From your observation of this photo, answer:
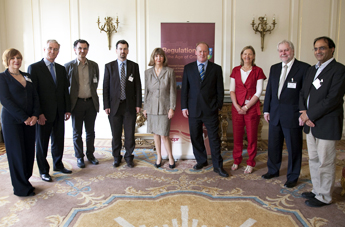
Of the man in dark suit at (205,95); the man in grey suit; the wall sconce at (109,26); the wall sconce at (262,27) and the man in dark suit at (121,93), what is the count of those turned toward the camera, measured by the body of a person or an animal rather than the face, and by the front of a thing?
5

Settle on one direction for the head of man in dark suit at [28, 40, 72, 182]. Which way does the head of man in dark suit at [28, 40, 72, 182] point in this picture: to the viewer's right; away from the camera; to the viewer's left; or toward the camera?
toward the camera

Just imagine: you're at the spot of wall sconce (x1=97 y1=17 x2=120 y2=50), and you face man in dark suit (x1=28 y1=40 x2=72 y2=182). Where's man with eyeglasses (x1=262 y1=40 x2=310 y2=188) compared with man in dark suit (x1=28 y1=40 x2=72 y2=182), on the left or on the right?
left

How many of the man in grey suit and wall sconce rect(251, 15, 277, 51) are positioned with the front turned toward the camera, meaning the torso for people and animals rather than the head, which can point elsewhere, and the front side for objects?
2

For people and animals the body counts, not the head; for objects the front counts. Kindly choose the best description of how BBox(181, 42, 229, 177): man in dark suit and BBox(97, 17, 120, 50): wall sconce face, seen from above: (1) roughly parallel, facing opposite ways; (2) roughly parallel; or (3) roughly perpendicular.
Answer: roughly parallel

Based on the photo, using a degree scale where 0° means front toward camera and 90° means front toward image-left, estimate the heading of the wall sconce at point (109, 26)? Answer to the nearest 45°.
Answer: approximately 0°

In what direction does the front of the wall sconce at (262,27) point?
toward the camera

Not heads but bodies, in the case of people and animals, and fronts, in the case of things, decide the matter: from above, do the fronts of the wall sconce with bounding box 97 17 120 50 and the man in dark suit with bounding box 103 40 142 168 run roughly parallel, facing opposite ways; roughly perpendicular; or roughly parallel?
roughly parallel

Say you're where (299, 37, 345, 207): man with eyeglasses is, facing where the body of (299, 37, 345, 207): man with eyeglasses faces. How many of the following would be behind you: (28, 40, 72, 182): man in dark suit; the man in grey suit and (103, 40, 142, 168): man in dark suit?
0

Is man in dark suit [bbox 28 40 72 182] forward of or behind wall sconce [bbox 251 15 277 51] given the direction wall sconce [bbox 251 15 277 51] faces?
forward

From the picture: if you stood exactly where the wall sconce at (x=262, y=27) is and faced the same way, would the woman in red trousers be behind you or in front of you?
in front

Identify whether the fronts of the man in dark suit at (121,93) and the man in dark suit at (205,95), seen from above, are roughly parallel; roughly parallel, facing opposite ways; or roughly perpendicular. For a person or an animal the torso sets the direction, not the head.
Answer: roughly parallel

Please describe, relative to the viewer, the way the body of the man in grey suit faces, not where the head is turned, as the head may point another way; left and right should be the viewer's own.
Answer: facing the viewer

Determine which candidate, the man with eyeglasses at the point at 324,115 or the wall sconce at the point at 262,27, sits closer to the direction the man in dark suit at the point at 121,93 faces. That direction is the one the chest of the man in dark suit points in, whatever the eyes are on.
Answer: the man with eyeglasses

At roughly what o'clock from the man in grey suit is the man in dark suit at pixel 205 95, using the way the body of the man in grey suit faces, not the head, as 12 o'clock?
The man in dark suit is roughly at 10 o'clock from the man in grey suit.

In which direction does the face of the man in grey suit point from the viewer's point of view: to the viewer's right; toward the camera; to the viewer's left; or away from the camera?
toward the camera
